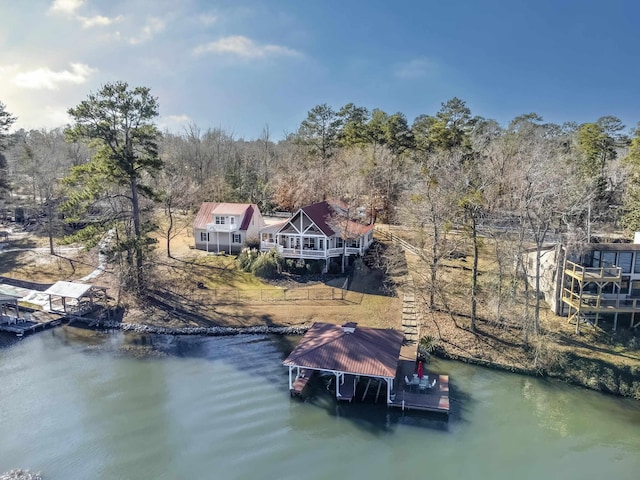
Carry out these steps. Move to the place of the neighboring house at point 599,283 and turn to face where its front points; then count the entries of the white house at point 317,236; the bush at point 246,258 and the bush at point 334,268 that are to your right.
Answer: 3

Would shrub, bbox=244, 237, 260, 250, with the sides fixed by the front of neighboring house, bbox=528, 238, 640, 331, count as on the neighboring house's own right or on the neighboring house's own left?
on the neighboring house's own right

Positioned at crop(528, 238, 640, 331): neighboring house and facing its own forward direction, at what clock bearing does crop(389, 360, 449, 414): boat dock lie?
The boat dock is roughly at 1 o'clock from the neighboring house.

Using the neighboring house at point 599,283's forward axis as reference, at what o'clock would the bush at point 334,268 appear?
The bush is roughly at 3 o'clock from the neighboring house.

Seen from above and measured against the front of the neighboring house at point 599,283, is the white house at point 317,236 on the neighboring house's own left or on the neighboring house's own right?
on the neighboring house's own right

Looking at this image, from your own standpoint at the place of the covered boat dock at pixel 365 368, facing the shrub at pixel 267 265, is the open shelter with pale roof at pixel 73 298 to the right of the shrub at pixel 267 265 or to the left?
left

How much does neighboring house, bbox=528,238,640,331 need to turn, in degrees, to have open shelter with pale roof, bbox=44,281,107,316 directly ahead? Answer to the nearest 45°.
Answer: approximately 45° to its right

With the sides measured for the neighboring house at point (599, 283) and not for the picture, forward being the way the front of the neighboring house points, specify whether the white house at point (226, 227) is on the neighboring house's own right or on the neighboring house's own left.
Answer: on the neighboring house's own right

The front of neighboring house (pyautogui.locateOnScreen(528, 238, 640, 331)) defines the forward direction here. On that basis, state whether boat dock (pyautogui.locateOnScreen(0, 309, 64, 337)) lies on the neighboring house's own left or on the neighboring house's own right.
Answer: on the neighboring house's own right

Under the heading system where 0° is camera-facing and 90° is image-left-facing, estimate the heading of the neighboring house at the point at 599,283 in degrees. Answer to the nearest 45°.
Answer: approximately 0°

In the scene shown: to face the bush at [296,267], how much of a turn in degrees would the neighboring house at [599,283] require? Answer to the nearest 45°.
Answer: approximately 90° to its right

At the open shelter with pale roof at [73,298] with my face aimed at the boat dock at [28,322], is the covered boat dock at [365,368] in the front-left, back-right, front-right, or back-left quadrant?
back-left

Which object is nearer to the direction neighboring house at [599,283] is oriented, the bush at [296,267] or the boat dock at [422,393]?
the boat dock
